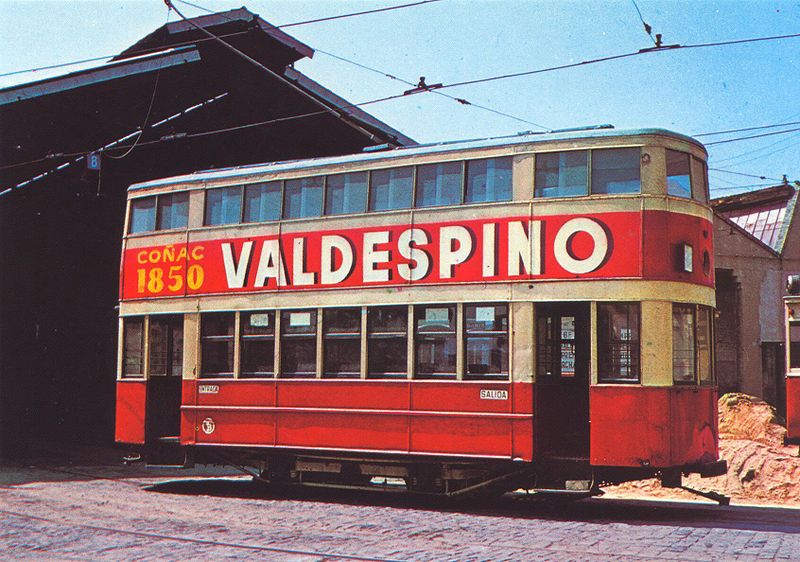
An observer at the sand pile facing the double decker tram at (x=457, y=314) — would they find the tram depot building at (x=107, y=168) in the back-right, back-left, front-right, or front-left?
front-right

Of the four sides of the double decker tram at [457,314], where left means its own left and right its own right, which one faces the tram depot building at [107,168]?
back

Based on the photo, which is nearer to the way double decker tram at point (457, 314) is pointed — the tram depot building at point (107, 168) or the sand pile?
the sand pile

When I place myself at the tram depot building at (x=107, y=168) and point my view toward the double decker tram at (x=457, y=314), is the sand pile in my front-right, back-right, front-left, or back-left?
front-left

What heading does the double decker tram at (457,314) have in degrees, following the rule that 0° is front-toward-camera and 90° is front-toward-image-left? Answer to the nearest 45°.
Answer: approximately 315°
